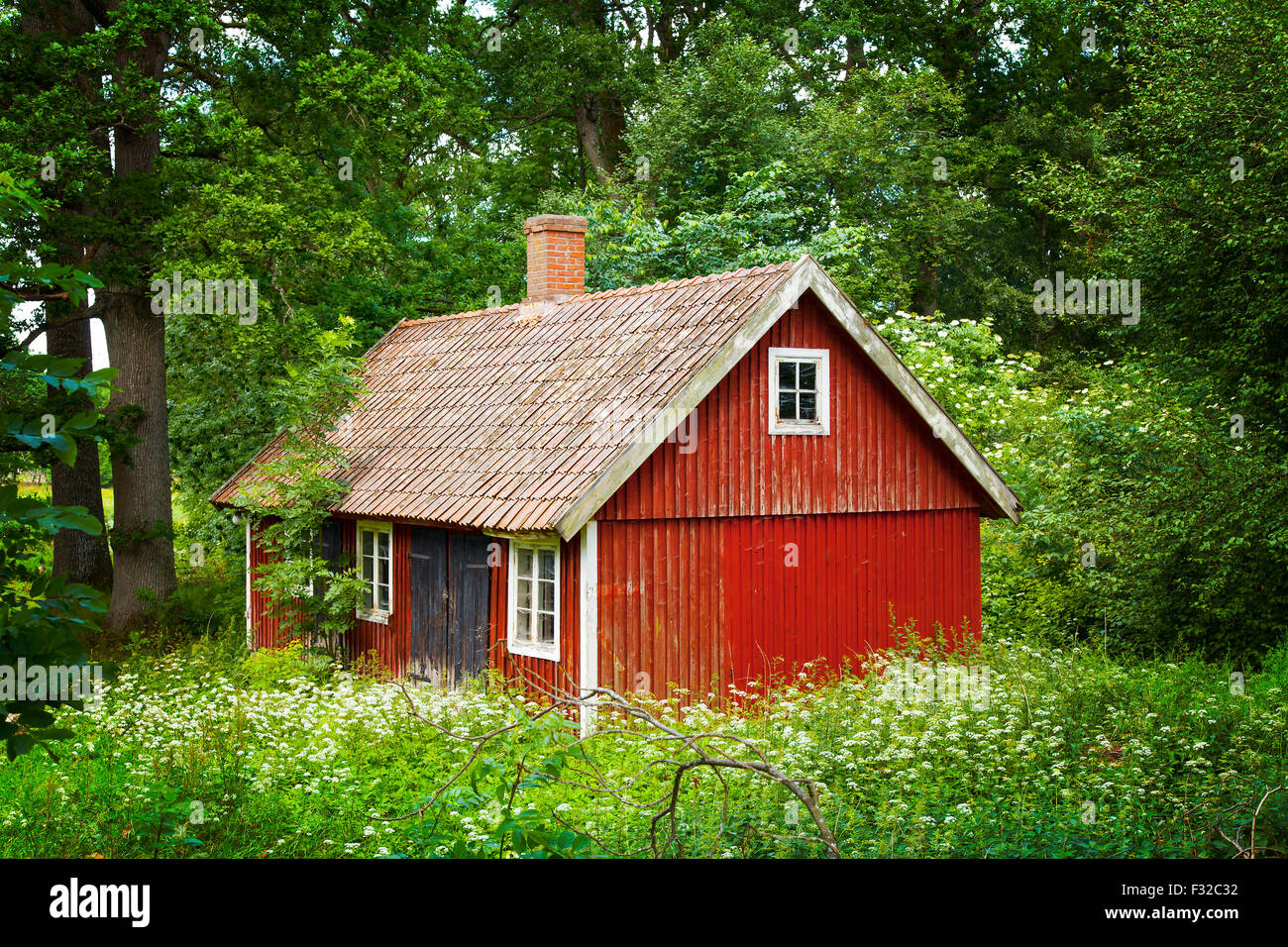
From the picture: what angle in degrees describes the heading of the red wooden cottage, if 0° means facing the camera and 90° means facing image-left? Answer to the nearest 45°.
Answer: approximately 45°
